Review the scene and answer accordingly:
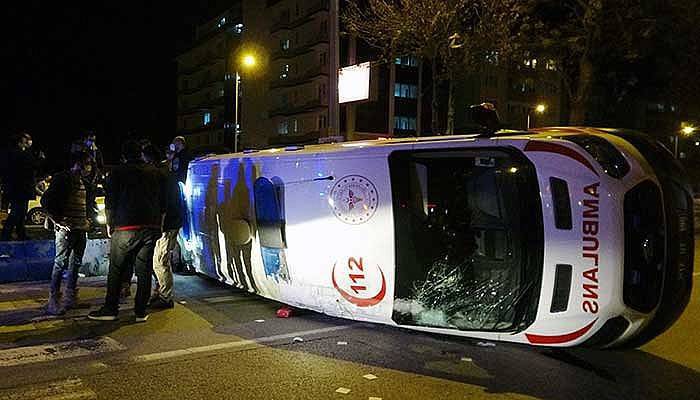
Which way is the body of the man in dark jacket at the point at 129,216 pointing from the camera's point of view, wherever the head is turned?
away from the camera
